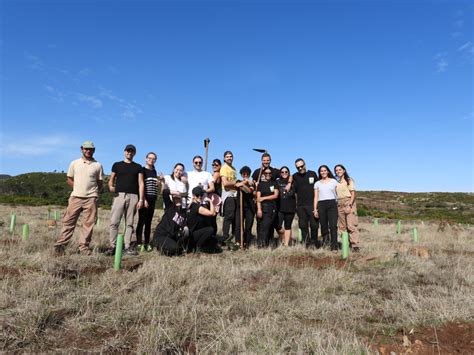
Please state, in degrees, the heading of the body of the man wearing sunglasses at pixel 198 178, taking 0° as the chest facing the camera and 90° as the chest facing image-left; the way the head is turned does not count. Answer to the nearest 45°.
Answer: approximately 0°

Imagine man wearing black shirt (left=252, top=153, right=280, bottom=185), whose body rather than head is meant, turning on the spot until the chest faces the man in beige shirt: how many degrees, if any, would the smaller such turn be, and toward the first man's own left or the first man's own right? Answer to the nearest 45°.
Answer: approximately 45° to the first man's own right

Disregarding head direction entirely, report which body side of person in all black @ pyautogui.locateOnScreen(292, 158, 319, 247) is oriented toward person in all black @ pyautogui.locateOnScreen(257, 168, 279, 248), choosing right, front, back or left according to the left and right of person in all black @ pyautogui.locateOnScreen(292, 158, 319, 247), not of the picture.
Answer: right

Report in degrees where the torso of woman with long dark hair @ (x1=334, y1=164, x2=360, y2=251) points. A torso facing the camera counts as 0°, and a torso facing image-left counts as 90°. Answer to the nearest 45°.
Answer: approximately 45°

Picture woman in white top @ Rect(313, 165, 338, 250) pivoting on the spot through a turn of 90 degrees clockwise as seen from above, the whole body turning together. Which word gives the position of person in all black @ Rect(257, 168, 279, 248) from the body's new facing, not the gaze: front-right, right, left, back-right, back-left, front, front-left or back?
front

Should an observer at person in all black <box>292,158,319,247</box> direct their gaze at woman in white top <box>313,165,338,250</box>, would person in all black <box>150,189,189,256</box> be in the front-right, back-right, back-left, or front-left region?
back-right

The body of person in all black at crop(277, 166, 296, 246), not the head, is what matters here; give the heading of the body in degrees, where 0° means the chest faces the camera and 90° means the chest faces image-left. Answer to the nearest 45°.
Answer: approximately 0°

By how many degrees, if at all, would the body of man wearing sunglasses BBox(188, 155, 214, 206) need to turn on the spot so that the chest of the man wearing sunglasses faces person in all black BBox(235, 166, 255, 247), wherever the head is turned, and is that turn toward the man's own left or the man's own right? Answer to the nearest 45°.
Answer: approximately 90° to the man's own left

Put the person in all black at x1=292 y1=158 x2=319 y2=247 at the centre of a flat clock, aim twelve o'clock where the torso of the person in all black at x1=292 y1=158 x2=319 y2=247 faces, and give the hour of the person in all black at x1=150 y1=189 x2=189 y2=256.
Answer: the person in all black at x1=150 y1=189 x2=189 y2=256 is roughly at 2 o'clock from the person in all black at x1=292 y1=158 x2=319 y2=247.
